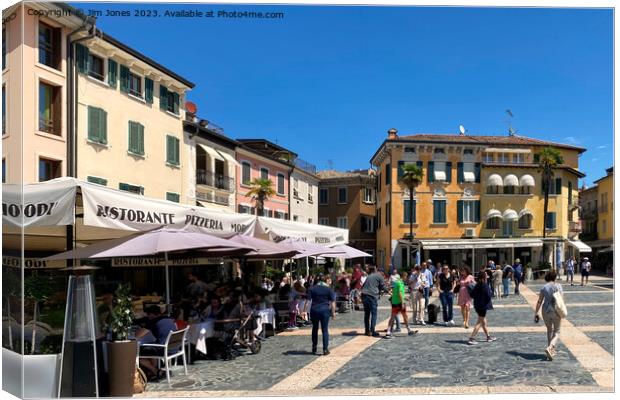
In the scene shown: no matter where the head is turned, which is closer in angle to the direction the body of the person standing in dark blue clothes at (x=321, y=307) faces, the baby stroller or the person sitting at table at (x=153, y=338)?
the baby stroller

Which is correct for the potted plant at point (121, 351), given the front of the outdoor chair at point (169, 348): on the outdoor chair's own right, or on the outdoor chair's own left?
on the outdoor chair's own left

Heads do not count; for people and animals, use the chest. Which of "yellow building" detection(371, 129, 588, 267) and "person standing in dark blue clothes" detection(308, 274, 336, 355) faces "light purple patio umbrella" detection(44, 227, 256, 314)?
the yellow building

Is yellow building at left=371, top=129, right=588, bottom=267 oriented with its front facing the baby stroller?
yes

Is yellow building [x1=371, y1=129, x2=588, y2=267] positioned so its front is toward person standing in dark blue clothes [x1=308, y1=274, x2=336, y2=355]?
yes

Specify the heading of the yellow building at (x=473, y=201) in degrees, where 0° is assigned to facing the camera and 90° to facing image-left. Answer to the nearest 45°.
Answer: approximately 0°

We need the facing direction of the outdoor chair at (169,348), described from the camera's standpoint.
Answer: facing away from the viewer and to the left of the viewer

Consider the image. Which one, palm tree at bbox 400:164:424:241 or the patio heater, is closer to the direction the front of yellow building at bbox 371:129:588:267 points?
the patio heater

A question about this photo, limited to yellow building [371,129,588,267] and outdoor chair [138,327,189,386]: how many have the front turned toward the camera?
1
